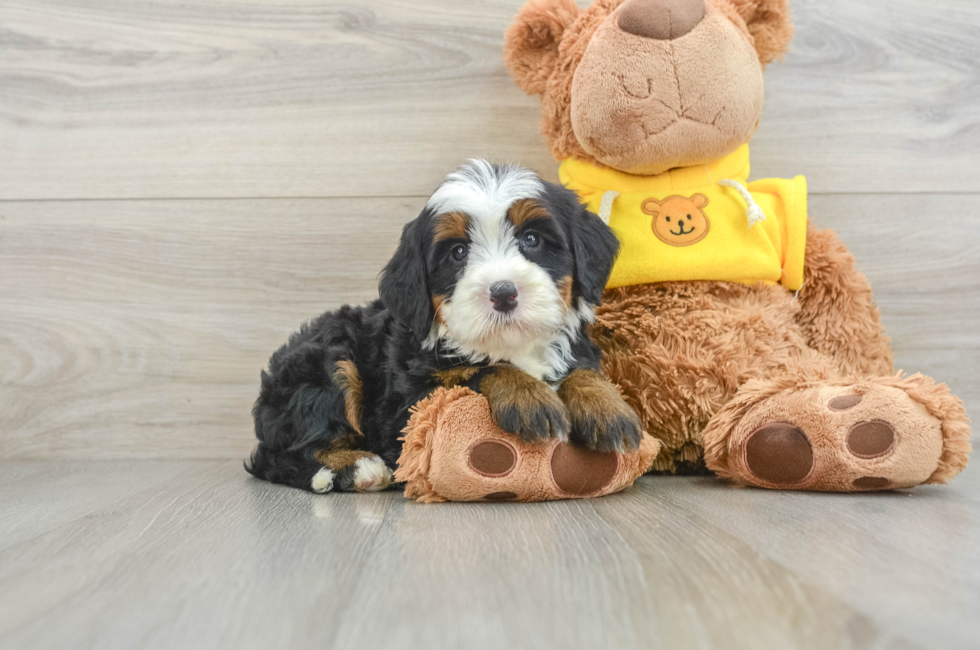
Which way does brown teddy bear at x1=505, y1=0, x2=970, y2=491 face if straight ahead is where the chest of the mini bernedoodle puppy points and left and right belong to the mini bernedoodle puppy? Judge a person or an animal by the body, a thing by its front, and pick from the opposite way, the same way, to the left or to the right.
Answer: to the right

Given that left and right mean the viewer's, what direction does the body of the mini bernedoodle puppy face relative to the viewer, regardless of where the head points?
facing the viewer and to the right of the viewer

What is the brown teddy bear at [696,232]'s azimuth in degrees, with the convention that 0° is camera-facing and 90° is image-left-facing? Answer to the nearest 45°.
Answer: approximately 0°

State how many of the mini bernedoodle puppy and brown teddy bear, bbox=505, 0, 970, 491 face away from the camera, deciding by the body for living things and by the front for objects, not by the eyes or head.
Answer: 0

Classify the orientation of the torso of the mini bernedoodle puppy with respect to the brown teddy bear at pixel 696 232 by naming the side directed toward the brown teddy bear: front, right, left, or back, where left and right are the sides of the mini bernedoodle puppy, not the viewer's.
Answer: left

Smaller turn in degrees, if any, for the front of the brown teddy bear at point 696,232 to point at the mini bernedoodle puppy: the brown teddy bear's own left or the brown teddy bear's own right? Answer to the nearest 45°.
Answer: approximately 45° to the brown teddy bear's own right
